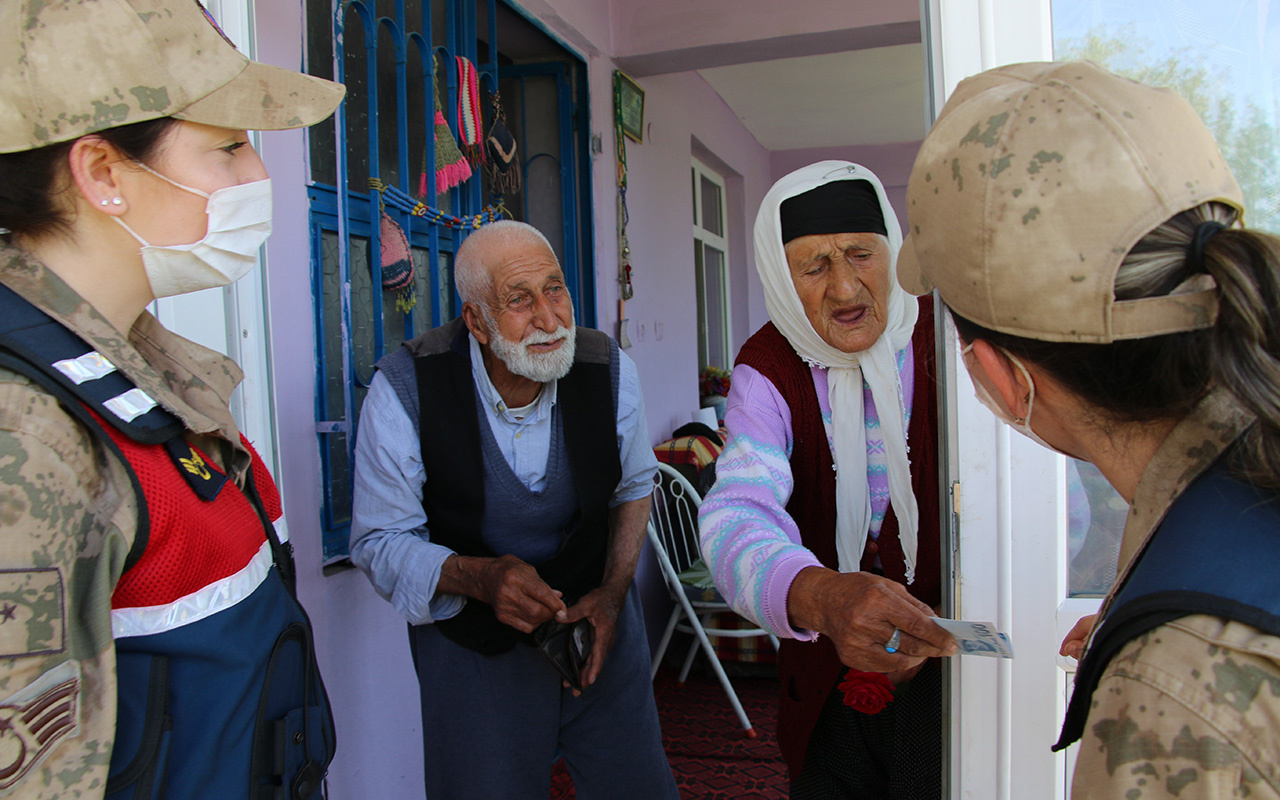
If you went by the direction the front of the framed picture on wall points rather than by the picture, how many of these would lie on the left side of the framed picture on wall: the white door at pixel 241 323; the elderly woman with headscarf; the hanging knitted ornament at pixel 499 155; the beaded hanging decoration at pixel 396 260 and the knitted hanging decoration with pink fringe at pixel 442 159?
0

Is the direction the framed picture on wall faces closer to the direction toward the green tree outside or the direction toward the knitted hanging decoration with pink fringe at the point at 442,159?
the green tree outside

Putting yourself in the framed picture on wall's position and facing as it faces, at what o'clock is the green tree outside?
The green tree outside is roughly at 1 o'clock from the framed picture on wall.

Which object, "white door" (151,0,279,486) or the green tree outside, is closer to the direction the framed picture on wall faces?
the green tree outside

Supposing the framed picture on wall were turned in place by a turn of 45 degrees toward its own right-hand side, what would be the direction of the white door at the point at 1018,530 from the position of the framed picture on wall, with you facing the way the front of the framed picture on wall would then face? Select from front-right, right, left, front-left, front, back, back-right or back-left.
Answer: front

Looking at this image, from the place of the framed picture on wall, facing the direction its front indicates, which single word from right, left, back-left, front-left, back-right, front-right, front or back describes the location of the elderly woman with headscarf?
front-right

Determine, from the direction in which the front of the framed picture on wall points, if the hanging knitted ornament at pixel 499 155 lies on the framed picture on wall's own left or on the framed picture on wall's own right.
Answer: on the framed picture on wall's own right

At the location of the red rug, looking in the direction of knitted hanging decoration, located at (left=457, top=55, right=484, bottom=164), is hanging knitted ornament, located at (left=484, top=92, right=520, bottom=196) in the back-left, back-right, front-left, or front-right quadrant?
front-right

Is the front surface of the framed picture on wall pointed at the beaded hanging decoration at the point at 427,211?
no

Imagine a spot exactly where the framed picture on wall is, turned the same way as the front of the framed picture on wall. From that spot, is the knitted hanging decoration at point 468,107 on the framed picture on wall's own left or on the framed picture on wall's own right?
on the framed picture on wall's own right

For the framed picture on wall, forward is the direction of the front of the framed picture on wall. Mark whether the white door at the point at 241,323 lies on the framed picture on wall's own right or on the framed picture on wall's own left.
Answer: on the framed picture on wall's own right
